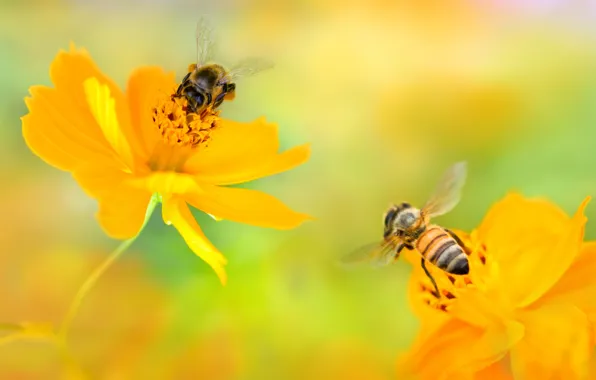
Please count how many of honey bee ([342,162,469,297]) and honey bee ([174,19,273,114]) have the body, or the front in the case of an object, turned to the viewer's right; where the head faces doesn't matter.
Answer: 0

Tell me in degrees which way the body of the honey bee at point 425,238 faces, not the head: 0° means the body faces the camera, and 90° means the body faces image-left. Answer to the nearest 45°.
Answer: approximately 135°

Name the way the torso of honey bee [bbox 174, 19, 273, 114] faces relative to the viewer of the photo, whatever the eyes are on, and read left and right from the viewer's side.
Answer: facing the viewer and to the left of the viewer
